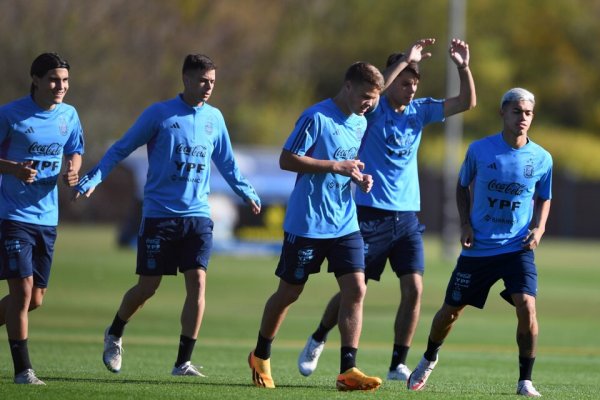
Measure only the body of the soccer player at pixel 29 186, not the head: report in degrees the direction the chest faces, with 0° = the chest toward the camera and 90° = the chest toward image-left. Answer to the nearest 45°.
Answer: approximately 315°

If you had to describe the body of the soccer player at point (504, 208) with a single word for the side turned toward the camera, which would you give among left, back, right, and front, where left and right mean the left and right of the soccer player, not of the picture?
front

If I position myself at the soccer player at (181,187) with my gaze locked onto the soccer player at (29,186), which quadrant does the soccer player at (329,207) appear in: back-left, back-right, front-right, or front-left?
back-left

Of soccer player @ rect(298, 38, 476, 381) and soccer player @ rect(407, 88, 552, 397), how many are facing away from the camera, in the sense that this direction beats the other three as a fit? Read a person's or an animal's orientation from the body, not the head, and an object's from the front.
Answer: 0

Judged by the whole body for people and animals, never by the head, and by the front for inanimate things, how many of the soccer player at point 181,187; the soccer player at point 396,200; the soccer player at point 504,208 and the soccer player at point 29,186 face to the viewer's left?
0

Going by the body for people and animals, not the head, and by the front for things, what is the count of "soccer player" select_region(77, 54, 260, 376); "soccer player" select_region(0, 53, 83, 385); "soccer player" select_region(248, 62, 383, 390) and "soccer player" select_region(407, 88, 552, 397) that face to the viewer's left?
0

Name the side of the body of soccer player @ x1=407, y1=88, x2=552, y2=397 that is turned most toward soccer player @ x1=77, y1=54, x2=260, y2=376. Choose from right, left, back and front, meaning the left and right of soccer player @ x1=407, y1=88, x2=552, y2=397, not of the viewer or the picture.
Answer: right

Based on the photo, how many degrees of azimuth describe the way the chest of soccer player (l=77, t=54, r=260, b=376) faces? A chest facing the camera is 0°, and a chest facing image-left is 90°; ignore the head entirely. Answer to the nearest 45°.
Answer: approximately 315°

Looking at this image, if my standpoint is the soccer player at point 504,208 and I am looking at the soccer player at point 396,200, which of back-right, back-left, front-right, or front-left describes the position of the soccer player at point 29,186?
front-left

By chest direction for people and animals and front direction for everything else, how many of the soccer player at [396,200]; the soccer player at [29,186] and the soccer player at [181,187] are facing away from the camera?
0
